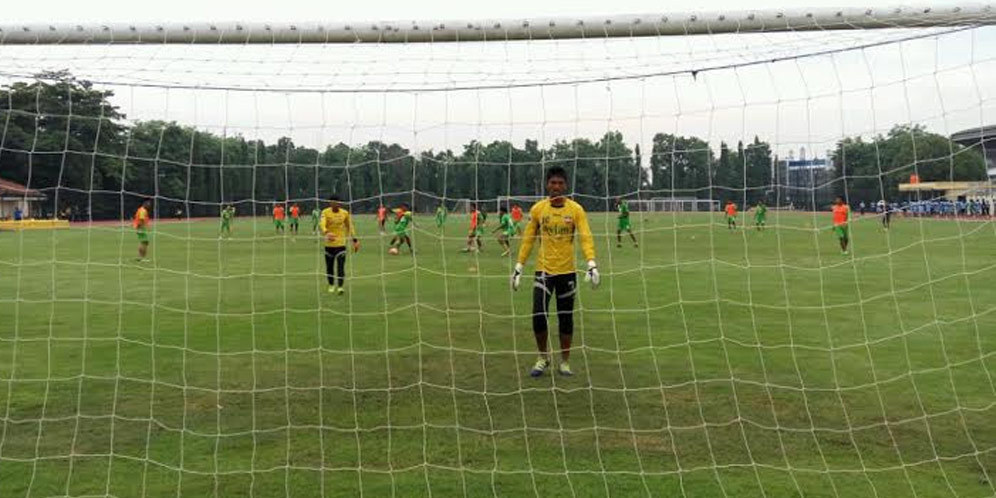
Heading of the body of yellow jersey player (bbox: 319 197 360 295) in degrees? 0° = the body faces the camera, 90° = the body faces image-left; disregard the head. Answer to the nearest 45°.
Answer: approximately 0°

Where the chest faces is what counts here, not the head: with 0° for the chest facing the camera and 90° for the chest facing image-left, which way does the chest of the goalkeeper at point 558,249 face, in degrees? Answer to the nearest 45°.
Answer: approximately 0°

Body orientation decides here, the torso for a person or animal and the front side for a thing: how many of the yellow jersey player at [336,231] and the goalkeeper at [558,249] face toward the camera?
2
